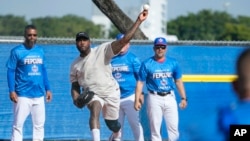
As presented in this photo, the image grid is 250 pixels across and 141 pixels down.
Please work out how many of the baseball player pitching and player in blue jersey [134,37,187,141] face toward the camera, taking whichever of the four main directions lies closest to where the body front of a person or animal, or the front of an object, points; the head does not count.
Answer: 2

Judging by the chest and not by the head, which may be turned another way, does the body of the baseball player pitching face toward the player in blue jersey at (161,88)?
no

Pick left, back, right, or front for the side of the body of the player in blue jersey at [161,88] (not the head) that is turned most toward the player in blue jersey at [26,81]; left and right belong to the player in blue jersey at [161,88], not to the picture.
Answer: right

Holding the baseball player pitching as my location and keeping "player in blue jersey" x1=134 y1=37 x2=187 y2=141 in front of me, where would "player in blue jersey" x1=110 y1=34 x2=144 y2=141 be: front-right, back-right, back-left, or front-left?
front-left

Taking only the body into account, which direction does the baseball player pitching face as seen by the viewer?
toward the camera

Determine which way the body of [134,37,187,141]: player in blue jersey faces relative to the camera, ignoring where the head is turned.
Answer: toward the camera

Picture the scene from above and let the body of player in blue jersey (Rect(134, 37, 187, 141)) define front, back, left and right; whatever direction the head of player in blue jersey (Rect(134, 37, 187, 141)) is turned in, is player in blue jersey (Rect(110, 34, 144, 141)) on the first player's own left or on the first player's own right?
on the first player's own right

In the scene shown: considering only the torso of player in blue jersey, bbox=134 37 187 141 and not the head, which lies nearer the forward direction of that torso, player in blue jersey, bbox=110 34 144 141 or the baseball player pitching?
the baseball player pitching
